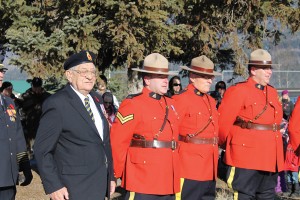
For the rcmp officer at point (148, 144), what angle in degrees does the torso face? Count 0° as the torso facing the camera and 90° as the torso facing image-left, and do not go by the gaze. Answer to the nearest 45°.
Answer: approximately 315°

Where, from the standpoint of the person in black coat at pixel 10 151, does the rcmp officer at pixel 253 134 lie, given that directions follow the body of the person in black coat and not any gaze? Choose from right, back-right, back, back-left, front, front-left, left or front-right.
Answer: left

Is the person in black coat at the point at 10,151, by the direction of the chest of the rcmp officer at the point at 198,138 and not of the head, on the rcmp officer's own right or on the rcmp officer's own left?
on the rcmp officer's own right

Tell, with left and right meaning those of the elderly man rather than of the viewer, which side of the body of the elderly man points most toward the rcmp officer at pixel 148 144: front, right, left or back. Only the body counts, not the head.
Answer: left

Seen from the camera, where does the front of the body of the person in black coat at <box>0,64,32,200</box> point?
toward the camera

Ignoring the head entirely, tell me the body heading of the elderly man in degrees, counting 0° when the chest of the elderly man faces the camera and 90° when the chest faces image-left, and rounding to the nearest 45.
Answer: approximately 315°

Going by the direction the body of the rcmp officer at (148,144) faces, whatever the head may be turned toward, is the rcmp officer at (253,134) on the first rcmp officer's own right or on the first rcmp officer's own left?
on the first rcmp officer's own left

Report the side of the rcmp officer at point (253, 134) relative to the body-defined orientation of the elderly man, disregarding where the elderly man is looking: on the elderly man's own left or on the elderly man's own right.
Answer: on the elderly man's own left

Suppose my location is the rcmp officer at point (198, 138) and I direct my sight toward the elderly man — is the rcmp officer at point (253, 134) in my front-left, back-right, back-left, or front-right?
back-left

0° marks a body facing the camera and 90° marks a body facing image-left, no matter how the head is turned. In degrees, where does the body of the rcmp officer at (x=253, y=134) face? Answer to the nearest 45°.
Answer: approximately 315°
